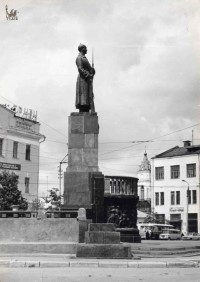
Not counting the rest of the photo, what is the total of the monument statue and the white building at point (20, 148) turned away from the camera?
0

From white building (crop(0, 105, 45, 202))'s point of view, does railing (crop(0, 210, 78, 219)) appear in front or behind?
in front

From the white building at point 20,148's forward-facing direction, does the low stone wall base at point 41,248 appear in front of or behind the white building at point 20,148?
in front

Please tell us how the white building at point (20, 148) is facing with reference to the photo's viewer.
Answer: facing the viewer and to the right of the viewer
